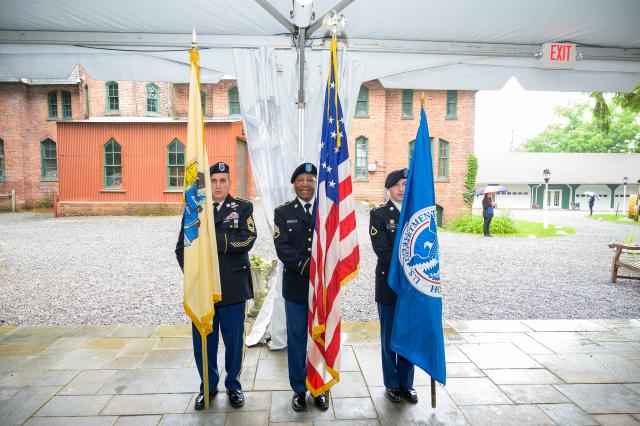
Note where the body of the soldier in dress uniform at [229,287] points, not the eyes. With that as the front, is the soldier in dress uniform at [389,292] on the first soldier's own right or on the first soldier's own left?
on the first soldier's own left

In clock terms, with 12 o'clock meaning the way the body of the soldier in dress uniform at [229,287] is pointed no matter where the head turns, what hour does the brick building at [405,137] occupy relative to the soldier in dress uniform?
The brick building is roughly at 7 o'clock from the soldier in dress uniform.

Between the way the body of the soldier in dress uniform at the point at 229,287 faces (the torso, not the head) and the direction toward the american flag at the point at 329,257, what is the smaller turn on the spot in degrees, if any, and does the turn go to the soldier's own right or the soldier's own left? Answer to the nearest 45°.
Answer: approximately 45° to the soldier's own left

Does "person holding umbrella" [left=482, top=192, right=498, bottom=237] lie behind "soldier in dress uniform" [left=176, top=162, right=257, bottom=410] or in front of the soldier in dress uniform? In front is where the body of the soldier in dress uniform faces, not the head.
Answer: behind

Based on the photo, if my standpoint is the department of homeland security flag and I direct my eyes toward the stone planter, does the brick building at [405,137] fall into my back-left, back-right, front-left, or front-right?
front-right

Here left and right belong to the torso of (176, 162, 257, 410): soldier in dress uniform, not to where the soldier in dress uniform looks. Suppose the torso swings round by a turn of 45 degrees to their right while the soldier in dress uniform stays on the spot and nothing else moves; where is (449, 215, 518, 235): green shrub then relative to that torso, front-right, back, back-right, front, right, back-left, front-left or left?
back

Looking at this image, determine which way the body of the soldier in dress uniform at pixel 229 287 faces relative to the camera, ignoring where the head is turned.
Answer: toward the camera

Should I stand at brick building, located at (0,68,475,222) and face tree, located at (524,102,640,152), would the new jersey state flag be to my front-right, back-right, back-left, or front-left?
back-right

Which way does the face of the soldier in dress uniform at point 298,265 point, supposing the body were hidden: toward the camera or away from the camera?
toward the camera

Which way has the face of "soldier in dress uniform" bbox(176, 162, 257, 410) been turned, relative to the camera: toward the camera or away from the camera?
toward the camera

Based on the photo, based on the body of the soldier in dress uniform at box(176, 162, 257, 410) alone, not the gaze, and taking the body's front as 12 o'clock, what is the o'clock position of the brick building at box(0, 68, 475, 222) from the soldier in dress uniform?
The brick building is roughly at 6 o'clock from the soldier in dress uniform.

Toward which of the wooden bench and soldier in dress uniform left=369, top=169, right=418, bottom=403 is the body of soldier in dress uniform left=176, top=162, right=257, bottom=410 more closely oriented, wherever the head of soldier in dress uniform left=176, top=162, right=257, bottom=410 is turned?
the soldier in dress uniform

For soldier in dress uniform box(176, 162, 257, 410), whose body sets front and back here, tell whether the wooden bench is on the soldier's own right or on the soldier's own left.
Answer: on the soldier's own left

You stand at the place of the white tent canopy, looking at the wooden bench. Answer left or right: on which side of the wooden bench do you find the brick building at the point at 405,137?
left
